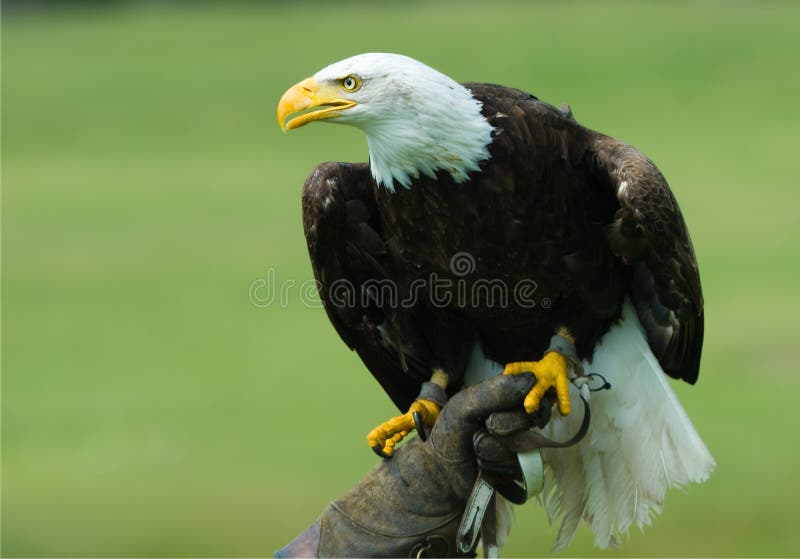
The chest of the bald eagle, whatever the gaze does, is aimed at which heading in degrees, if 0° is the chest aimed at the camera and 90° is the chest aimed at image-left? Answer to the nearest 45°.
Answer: approximately 45°
